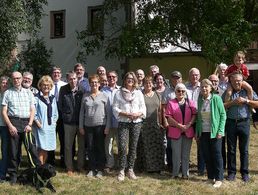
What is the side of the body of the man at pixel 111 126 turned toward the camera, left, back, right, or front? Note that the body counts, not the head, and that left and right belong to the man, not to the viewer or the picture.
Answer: front

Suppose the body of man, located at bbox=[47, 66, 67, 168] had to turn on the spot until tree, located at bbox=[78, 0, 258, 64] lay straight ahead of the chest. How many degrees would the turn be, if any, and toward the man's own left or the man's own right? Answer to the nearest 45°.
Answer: approximately 135° to the man's own left

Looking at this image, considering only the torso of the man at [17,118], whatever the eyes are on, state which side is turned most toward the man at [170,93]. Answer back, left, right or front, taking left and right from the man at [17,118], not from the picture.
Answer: left

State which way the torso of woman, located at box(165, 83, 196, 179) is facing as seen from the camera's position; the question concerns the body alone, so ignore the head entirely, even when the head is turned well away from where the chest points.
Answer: toward the camera

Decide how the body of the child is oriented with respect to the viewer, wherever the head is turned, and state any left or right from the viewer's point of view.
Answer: facing the viewer

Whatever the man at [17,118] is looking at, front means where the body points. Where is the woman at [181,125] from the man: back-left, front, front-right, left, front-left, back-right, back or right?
left

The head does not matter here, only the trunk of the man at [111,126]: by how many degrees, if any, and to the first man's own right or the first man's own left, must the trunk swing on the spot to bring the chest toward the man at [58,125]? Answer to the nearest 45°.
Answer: approximately 90° to the first man's own right

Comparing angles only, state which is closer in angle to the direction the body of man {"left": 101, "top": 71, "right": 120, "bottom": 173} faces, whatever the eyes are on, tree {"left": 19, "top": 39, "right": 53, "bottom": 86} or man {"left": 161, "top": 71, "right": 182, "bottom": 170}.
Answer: the man
